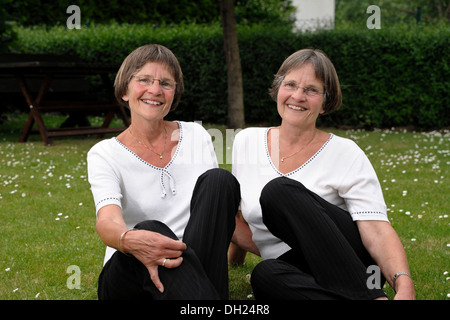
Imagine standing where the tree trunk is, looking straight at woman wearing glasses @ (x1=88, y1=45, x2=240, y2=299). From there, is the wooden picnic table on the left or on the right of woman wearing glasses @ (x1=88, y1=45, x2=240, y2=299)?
right

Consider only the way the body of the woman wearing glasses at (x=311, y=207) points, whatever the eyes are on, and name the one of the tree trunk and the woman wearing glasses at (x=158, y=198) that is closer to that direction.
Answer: the woman wearing glasses

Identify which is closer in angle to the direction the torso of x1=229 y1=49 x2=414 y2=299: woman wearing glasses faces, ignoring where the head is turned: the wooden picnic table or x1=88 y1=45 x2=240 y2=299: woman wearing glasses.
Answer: the woman wearing glasses

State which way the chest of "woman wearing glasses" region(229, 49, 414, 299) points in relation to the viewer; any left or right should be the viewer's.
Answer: facing the viewer and to the left of the viewer

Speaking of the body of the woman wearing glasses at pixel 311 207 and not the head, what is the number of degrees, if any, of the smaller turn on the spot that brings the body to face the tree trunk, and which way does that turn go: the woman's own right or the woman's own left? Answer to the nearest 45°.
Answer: approximately 135° to the woman's own right

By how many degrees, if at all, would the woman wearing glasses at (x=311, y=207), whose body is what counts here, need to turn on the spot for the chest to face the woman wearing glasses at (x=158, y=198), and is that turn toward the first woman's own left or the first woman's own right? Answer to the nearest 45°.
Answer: approximately 45° to the first woman's own right

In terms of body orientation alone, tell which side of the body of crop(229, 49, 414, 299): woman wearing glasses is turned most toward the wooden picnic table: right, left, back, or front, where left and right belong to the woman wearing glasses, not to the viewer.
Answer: right
